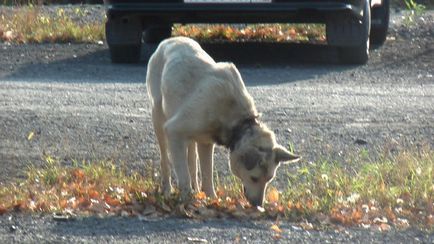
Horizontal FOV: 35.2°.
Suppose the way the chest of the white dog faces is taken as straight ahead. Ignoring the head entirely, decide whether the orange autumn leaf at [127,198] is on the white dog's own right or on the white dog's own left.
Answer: on the white dog's own right

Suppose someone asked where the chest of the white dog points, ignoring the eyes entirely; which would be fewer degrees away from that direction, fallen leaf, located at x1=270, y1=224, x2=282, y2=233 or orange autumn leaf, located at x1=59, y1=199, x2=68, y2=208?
the fallen leaf

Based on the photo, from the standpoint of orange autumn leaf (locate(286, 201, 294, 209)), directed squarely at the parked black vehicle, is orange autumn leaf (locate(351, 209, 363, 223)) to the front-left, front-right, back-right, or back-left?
back-right

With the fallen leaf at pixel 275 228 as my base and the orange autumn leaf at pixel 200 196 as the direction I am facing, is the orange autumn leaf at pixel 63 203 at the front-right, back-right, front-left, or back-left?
front-left

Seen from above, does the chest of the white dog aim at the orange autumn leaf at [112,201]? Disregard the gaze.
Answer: no

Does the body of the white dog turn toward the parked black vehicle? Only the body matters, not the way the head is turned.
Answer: no

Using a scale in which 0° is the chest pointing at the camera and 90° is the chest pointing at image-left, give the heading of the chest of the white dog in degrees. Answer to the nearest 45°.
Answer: approximately 315°

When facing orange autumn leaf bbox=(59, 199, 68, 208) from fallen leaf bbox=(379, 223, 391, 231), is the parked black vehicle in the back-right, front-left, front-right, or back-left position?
front-right

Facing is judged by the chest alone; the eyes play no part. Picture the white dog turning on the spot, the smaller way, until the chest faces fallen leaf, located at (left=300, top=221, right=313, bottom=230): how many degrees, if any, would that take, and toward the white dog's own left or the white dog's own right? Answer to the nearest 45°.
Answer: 0° — it already faces it

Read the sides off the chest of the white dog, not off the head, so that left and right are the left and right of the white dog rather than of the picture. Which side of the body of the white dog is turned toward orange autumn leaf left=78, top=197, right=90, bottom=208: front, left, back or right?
right

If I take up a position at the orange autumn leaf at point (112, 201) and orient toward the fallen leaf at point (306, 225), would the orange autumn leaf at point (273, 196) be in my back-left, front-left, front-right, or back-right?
front-left

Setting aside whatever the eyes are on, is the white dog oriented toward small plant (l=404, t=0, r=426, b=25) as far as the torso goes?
no

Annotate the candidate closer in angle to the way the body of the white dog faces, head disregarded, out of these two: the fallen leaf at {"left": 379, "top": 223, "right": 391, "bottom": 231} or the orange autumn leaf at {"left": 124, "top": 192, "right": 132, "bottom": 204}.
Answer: the fallen leaf

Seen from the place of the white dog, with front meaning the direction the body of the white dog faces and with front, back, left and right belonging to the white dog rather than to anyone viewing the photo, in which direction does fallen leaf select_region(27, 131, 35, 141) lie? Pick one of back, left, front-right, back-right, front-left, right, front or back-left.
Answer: back
